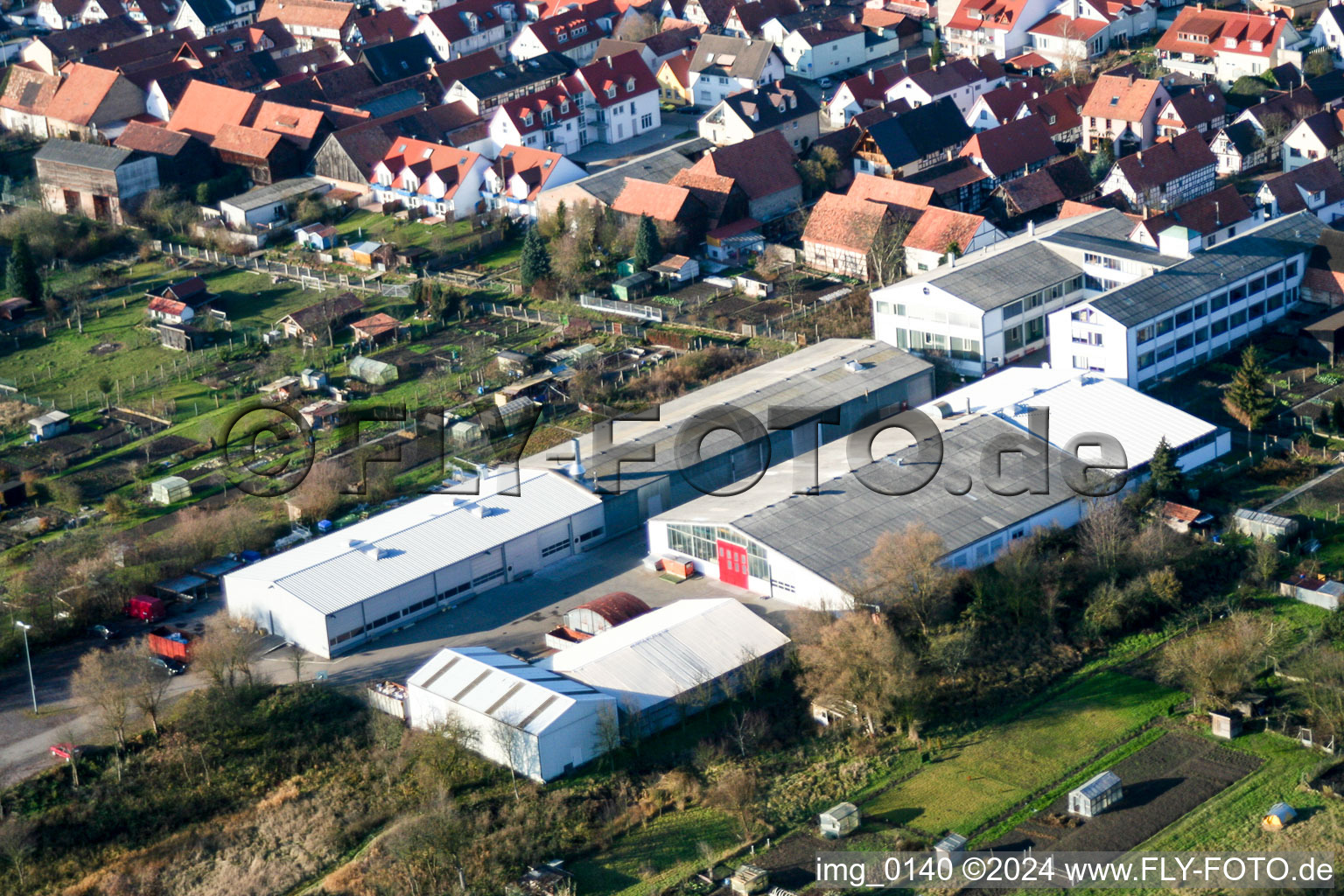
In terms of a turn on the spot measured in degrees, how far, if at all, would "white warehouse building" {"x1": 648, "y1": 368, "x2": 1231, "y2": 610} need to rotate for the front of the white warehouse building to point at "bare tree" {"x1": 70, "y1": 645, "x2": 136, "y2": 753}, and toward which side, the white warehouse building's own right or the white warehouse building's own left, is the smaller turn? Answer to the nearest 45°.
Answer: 0° — it already faces it

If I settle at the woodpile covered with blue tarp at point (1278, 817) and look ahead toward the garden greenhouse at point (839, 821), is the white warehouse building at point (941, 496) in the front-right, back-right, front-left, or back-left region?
front-right

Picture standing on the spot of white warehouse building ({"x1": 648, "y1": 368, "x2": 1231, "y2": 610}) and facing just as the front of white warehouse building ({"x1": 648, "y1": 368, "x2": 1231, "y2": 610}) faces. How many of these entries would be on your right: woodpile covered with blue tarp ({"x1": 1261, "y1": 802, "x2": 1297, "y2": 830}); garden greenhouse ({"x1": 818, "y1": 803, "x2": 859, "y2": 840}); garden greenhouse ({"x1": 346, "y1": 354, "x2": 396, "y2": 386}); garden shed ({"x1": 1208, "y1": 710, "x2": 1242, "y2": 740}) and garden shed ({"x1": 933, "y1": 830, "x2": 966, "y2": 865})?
1

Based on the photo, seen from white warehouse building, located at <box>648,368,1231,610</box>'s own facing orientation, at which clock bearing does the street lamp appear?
The street lamp is roughly at 1 o'clock from the white warehouse building.

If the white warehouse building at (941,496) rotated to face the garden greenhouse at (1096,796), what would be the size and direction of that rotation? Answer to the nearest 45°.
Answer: approximately 45° to its left

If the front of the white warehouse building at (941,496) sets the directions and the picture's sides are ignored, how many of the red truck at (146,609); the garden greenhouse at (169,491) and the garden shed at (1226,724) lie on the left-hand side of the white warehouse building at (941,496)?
1

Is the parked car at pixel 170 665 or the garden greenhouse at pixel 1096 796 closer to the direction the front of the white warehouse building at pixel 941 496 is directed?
the parked car

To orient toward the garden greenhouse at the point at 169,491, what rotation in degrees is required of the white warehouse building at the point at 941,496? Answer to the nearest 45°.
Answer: approximately 45° to its right

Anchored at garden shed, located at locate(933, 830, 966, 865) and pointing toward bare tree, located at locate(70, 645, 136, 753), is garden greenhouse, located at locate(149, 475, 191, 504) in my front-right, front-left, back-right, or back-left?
front-right

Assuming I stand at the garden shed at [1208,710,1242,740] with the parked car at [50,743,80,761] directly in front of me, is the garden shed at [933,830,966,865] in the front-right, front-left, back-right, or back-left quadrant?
front-left

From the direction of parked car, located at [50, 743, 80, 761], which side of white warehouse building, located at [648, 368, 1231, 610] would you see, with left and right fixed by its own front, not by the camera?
front

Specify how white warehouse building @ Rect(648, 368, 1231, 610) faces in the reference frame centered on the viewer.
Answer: facing the viewer and to the left of the viewer

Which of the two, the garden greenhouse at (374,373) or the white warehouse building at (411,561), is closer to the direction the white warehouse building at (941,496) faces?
the white warehouse building

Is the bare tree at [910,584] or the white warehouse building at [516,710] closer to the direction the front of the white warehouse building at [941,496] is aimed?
the white warehouse building

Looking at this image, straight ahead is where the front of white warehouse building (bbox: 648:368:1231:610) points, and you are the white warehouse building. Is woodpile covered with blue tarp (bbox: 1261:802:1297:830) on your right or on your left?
on your left

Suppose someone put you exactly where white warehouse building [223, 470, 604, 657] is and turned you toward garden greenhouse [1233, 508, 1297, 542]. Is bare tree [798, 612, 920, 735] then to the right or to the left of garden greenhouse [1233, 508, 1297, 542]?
right

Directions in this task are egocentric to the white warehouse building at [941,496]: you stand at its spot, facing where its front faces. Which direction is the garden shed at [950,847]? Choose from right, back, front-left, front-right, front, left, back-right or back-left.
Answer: front-left

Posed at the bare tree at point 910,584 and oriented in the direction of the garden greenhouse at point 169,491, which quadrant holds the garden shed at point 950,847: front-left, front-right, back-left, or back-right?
back-left

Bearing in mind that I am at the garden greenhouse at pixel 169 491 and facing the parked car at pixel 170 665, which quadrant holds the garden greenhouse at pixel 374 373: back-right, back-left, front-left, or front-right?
back-left

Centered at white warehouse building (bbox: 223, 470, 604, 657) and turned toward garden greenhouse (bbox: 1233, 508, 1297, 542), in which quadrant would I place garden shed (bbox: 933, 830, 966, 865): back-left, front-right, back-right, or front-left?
front-right

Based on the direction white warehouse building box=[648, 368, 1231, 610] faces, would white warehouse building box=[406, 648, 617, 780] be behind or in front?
in front
